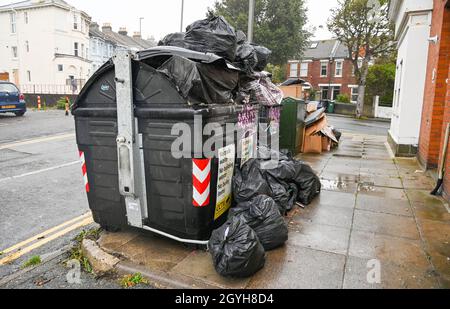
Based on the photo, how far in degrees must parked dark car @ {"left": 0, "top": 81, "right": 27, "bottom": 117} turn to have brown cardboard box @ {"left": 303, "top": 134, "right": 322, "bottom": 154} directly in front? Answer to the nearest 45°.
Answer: approximately 135° to its right

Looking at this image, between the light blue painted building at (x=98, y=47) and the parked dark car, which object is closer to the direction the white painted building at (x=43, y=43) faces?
the parked dark car

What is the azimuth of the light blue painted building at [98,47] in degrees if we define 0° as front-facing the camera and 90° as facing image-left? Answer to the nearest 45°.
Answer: approximately 315°

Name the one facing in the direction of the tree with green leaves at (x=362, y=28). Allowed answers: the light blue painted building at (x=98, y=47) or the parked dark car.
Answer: the light blue painted building

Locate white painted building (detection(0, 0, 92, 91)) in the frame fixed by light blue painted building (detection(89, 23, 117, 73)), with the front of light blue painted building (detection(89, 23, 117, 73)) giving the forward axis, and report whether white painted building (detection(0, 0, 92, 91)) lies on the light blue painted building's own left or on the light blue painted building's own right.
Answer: on the light blue painted building's own right

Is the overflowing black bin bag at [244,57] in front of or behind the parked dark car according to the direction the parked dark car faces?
behind
